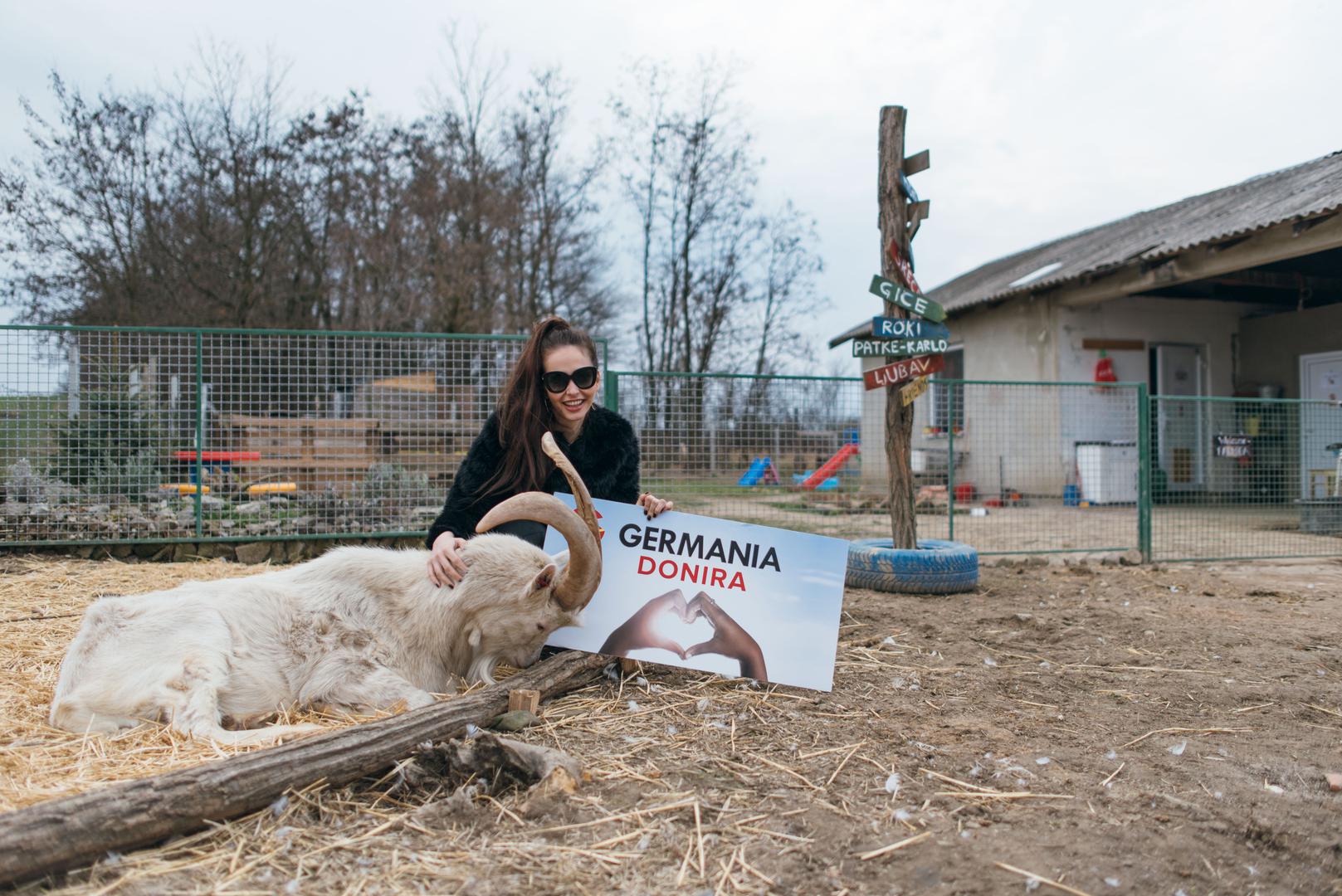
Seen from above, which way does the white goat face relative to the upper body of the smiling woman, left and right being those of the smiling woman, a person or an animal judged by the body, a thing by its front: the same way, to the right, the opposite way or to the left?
to the left

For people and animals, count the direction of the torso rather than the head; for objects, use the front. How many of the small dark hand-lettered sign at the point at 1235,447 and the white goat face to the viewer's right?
1

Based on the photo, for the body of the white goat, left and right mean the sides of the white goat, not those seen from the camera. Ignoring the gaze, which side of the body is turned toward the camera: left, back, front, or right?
right

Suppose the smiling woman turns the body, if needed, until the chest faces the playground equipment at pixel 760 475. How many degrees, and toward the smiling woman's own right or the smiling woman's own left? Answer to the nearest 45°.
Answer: approximately 135° to the smiling woman's own left

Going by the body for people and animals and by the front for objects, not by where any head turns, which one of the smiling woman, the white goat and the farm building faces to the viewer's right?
the white goat

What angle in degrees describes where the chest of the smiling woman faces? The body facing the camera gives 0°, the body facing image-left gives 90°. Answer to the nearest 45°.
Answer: approximately 0°

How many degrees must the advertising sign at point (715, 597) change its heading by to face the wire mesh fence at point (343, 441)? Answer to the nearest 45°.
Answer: approximately 135° to its right
